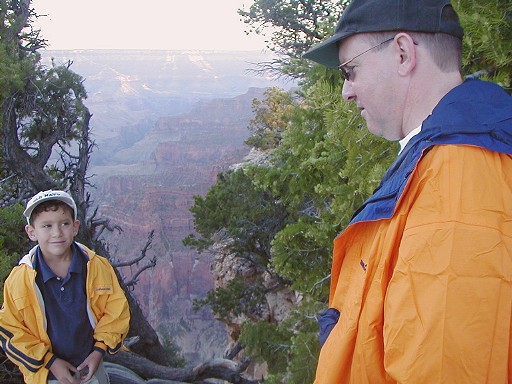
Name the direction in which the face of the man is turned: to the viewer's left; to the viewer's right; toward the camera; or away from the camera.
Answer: to the viewer's left

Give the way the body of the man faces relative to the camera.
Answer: to the viewer's left

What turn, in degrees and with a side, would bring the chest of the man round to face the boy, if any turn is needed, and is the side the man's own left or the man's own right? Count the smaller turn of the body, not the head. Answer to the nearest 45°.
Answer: approximately 45° to the man's own right

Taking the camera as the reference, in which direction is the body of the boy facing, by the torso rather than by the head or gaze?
toward the camera

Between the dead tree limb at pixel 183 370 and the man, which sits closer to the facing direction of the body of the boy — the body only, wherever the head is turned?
the man

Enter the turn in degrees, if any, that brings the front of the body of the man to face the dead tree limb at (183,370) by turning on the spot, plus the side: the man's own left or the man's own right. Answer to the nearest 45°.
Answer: approximately 45° to the man's own right

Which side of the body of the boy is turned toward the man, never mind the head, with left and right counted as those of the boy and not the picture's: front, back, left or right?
front

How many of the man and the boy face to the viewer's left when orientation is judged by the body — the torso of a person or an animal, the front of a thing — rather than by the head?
1
